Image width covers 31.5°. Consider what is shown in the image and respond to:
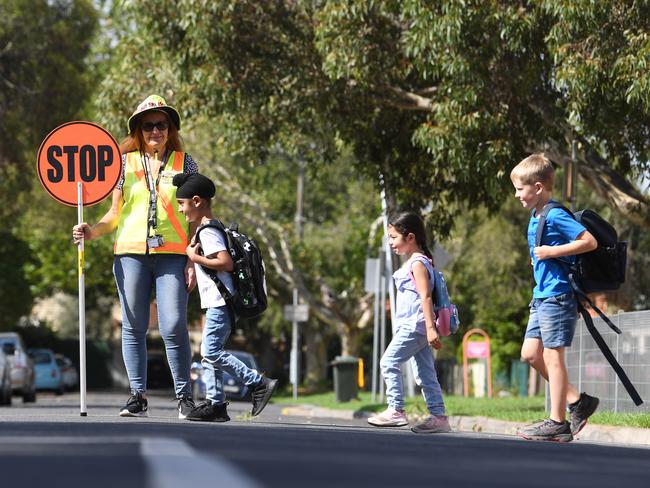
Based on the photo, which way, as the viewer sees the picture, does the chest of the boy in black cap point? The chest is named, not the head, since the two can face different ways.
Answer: to the viewer's left

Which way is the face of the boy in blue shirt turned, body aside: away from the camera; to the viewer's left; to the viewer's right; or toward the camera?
to the viewer's left

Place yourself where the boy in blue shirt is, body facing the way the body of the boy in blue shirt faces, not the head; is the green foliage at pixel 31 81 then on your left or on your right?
on your right

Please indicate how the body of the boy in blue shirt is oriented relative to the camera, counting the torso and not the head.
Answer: to the viewer's left

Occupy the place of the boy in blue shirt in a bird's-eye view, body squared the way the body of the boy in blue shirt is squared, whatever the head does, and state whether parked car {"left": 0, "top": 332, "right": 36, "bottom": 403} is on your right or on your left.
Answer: on your right

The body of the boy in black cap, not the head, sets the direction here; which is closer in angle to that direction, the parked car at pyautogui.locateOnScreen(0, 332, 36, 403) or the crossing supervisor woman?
the crossing supervisor woman

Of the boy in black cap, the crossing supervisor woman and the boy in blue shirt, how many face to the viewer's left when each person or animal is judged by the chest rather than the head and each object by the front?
2

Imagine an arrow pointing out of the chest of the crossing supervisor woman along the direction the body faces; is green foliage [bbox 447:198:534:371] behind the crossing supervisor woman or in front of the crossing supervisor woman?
behind

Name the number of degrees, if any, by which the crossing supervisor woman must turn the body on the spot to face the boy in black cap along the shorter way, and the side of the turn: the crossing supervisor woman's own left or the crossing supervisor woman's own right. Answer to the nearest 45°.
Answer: approximately 45° to the crossing supervisor woman's own left

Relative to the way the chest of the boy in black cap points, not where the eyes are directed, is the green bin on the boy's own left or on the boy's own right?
on the boy's own right

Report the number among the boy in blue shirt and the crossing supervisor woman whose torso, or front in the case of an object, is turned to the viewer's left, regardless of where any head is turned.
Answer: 1

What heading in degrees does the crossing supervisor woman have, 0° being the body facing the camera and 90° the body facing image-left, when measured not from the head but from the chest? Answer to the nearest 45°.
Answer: approximately 0°

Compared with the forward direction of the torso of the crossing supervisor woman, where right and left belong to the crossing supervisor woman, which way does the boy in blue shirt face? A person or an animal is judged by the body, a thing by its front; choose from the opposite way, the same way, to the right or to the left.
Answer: to the right
